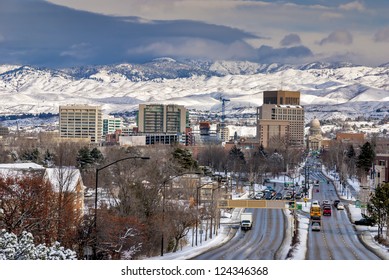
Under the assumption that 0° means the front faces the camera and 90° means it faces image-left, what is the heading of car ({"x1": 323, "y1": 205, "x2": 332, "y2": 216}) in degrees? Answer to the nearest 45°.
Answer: approximately 180°

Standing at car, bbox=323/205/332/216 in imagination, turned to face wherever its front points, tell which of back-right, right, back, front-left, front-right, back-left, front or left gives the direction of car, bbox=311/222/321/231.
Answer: back

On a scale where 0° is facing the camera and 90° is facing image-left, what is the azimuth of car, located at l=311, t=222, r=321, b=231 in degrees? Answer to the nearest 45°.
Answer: approximately 180°

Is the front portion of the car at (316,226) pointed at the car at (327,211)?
yes

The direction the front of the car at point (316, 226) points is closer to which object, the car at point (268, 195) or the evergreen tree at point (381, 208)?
the car

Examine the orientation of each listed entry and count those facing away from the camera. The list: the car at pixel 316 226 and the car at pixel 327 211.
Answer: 2

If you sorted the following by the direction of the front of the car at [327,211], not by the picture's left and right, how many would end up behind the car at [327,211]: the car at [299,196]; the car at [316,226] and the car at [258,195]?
1

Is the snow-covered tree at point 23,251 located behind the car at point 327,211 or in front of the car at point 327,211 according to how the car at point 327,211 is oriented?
behind

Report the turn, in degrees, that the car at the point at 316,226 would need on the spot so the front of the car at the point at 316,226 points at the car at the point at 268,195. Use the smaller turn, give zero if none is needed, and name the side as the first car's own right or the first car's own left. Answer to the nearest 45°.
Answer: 0° — it already faces it

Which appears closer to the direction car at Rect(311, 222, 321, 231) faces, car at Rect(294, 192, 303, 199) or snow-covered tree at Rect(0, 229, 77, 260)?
the car
